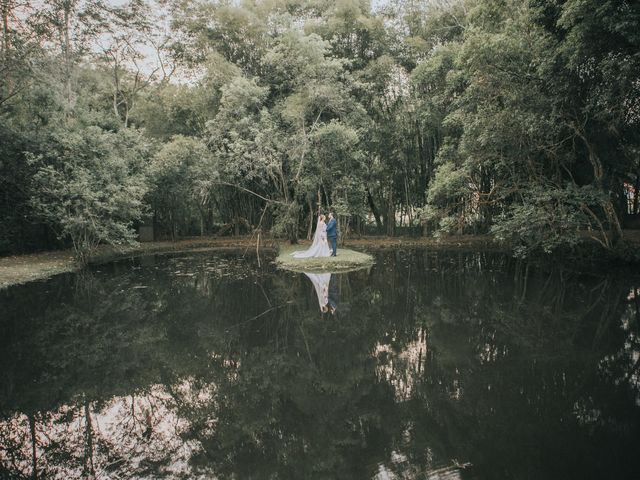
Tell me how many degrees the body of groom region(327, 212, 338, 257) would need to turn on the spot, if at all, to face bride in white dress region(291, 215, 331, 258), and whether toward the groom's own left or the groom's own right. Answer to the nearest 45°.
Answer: approximately 45° to the groom's own right

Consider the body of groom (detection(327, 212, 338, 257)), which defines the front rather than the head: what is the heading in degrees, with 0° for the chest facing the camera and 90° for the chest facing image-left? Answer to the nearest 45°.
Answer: approximately 90°
